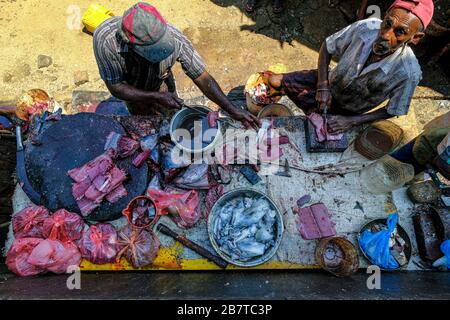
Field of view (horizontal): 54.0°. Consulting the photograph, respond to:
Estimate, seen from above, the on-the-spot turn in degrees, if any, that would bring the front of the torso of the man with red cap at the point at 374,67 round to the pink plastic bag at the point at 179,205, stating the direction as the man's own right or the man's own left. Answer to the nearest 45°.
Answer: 0° — they already face it

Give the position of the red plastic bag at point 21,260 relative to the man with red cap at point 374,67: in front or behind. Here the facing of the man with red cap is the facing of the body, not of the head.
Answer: in front

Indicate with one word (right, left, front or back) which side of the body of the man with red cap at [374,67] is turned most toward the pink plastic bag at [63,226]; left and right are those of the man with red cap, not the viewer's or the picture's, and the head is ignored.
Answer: front

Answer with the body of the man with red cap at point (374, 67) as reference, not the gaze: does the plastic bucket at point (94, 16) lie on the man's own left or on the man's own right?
on the man's own right

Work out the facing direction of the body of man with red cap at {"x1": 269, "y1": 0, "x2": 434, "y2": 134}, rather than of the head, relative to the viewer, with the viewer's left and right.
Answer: facing the viewer and to the left of the viewer

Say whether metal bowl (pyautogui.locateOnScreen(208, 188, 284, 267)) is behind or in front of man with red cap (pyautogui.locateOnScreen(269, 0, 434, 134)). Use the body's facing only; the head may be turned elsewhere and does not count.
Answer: in front

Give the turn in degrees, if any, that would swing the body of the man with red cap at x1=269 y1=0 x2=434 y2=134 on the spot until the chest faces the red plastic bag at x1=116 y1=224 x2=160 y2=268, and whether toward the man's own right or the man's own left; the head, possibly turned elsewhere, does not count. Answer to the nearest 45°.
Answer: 0° — they already face it
